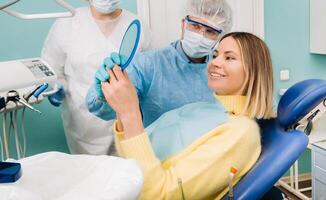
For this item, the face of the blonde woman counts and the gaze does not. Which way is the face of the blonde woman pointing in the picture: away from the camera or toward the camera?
toward the camera

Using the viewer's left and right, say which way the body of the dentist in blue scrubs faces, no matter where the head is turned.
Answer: facing the viewer

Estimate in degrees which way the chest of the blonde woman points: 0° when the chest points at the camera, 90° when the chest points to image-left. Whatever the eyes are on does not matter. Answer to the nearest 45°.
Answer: approximately 90°

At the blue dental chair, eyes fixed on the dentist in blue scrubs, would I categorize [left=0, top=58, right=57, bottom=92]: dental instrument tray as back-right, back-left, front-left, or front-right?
front-left

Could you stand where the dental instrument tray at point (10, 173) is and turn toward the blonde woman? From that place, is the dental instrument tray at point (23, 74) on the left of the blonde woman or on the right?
left

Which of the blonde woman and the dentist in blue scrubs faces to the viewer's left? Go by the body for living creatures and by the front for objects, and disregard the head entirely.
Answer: the blonde woman

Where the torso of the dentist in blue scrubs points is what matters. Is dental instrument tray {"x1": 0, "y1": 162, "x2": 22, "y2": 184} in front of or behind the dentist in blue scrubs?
in front

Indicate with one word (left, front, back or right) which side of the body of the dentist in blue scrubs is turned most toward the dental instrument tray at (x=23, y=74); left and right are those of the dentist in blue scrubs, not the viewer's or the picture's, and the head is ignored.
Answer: right

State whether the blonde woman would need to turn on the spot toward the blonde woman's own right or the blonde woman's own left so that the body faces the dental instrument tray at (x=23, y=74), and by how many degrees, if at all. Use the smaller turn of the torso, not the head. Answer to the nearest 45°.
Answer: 0° — they already face it
